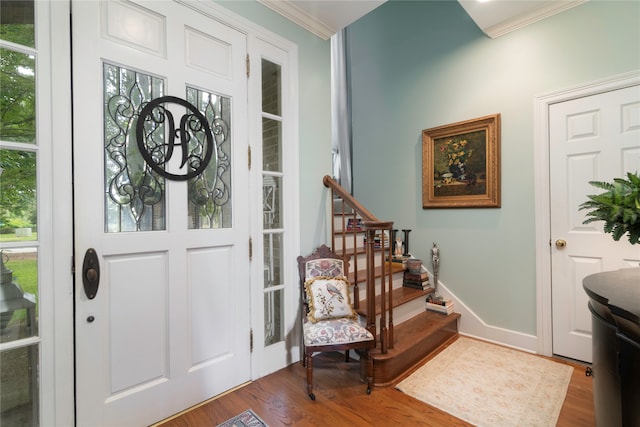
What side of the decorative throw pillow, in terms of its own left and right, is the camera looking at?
front

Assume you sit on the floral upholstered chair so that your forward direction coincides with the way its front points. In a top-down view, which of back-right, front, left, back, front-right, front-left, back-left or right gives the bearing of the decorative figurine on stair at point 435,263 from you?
back-left

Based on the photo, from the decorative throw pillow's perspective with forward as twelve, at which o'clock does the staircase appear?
The staircase is roughly at 8 o'clock from the decorative throw pillow.

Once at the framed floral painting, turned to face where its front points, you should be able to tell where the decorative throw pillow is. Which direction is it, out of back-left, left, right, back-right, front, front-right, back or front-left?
front

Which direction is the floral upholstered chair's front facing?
toward the camera

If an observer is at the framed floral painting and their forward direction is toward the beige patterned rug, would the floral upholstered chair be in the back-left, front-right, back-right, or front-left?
front-right

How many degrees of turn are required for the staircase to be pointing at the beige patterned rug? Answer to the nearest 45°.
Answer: approximately 45° to its left

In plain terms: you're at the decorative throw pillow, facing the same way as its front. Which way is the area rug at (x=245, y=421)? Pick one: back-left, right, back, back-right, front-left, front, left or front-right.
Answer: front-right

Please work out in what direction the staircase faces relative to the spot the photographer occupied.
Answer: facing the viewer and to the right of the viewer

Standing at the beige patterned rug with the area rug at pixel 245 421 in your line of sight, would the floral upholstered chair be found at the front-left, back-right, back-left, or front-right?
front-right

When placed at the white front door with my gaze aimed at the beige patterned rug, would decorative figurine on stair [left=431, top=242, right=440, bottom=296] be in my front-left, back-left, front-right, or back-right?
front-left

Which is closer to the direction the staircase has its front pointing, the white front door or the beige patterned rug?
the beige patterned rug

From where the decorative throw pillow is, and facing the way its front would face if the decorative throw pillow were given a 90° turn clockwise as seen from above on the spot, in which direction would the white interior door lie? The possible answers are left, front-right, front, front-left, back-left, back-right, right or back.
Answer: back

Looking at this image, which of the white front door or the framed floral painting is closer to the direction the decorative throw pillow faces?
the white front door

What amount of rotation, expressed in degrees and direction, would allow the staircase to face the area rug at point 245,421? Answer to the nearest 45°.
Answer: approximately 90° to its right

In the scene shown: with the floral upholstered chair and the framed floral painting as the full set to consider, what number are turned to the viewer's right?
0

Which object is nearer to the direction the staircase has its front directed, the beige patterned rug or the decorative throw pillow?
the beige patterned rug
